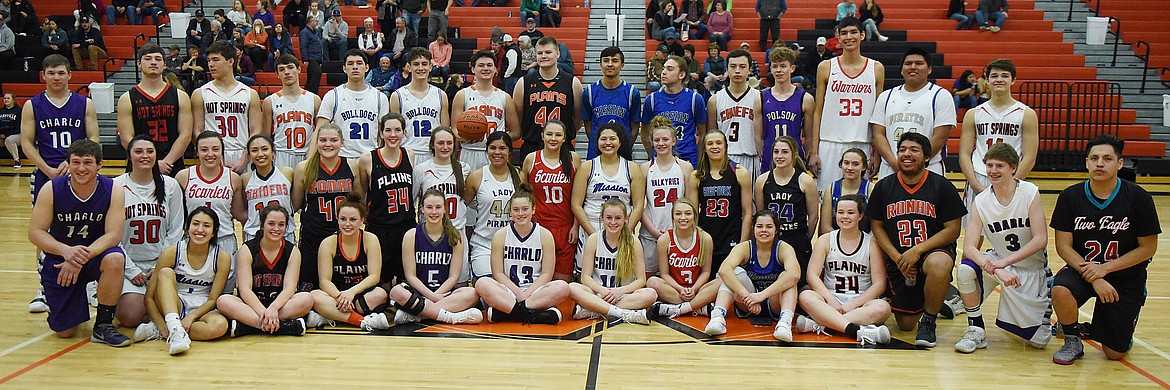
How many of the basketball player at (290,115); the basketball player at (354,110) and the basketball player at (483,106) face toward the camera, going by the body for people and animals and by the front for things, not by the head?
3

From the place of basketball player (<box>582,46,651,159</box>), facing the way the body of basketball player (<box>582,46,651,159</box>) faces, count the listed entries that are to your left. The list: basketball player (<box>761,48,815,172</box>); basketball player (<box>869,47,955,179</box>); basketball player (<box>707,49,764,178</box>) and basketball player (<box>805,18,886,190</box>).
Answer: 4

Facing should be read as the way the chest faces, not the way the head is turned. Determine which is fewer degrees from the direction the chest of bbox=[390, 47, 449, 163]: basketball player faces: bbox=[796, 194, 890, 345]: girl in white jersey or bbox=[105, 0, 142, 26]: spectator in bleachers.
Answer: the girl in white jersey

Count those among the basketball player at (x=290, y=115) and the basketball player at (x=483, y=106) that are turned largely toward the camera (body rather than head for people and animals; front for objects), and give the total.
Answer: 2
